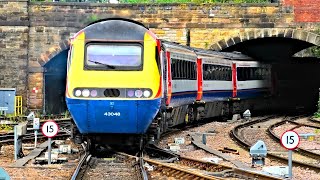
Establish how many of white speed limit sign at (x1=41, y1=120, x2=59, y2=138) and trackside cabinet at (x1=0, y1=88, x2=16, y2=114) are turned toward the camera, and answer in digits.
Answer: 2

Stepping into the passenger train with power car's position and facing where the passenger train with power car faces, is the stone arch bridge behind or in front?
behind

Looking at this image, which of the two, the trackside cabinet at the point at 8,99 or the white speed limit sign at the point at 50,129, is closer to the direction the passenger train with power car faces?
the white speed limit sign

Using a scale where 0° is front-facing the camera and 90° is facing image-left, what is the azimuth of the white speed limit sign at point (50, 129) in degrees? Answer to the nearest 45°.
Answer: approximately 0°

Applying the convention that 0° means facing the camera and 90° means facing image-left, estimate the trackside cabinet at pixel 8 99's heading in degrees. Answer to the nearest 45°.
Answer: approximately 0°

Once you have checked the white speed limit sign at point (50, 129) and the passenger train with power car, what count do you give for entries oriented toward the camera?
2
